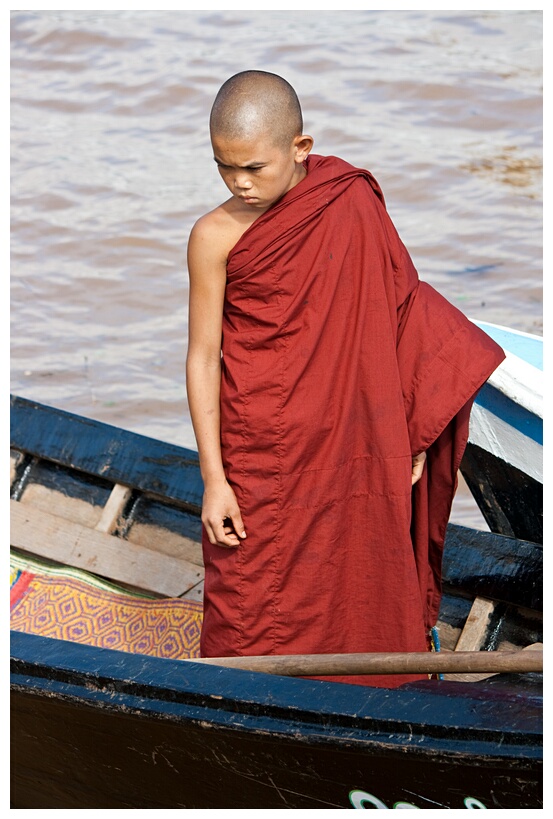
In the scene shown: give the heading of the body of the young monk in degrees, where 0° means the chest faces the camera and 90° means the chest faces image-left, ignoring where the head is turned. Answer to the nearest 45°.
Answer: approximately 45°

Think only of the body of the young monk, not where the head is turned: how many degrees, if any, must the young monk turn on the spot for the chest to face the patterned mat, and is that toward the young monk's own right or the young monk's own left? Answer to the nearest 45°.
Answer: approximately 90° to the young monk's own right
